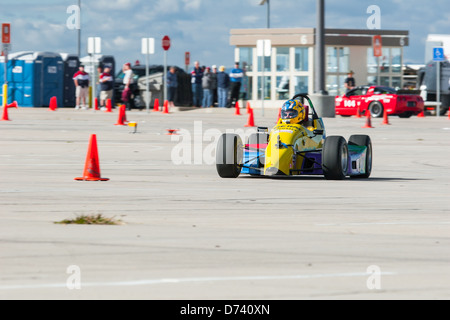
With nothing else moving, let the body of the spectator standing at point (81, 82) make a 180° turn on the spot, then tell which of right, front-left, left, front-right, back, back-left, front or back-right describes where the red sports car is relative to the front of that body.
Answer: right

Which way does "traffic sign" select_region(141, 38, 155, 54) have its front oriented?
away from the camera

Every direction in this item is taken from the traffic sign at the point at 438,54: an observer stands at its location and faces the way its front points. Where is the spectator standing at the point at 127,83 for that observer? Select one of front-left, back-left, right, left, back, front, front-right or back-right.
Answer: right

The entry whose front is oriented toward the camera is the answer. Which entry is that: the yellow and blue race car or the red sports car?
the yellow and blue race car

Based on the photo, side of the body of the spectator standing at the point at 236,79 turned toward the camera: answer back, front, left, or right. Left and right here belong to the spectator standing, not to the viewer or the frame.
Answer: front

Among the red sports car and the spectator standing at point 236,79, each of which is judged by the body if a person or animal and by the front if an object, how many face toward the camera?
1

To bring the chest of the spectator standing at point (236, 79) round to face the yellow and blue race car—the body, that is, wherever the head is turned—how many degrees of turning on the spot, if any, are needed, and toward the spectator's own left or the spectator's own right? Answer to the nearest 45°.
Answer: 0° — they already face it

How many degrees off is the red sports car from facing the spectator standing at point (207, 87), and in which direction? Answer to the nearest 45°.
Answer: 0° — it already faces them

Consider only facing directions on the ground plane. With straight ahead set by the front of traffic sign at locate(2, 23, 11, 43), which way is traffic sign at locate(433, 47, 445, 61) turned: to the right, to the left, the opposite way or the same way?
the same way

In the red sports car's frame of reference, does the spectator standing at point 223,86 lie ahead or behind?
ahead

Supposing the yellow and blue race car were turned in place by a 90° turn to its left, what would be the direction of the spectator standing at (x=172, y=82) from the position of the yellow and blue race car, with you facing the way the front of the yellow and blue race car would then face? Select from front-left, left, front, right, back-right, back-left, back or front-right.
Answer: left

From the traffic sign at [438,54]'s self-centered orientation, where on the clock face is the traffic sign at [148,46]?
the traffic sign at [148,46] is roughly at 2 o'clock from the traffic sign at [438,54].

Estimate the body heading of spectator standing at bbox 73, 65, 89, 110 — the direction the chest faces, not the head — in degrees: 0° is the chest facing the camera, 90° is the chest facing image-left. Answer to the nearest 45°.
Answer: approximately 0°

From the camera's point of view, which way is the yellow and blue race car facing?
toward the camera

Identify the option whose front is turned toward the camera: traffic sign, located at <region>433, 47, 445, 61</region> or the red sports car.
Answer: the traffic sign
